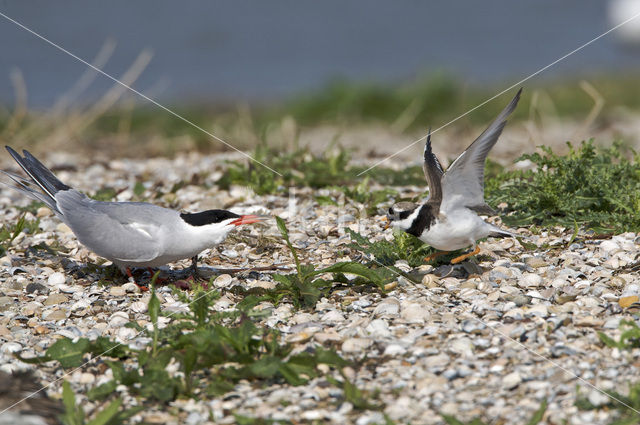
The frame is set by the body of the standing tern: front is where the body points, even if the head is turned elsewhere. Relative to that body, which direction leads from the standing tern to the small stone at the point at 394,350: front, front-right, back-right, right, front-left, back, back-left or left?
front-right

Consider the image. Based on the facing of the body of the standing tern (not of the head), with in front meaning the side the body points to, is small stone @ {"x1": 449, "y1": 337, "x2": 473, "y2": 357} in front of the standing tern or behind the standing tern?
in front

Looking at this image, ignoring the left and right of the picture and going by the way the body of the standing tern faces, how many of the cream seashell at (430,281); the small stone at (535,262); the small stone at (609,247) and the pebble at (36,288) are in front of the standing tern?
3

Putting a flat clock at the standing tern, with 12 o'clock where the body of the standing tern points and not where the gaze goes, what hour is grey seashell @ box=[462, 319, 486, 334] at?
The grey seashell is roughly at 1 o'clock from the standing tern.

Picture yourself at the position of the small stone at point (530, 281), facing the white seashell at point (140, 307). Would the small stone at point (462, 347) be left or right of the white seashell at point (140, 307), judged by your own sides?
left

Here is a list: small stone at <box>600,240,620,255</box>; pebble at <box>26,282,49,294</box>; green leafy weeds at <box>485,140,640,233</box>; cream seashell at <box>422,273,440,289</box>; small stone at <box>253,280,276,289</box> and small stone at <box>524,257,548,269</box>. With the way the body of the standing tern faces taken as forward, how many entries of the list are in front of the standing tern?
5

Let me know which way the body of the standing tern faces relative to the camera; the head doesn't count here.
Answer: to the viewer's right

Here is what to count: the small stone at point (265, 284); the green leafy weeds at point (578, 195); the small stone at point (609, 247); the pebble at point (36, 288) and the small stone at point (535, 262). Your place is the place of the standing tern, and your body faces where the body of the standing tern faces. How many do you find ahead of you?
4

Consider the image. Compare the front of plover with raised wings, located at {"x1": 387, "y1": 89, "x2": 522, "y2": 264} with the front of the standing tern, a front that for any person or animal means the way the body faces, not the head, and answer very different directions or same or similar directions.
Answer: very different directions

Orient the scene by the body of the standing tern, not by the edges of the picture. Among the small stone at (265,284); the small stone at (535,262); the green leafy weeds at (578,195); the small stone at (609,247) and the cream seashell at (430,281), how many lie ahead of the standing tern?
5
